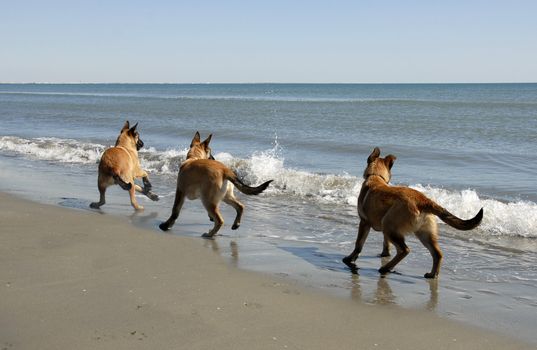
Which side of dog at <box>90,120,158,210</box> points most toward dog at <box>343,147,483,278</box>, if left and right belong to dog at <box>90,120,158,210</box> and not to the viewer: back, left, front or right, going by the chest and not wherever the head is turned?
right

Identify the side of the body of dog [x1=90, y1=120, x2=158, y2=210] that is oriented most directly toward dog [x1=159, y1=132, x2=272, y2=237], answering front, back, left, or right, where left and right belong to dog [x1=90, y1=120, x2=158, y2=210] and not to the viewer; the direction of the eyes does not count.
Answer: right

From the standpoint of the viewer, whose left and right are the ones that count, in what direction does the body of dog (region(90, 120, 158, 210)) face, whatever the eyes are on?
facing away from the viewer and to the right of the viewer

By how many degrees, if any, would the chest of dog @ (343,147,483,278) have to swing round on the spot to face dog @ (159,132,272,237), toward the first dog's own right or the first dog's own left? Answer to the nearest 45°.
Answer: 0° — it already faces it

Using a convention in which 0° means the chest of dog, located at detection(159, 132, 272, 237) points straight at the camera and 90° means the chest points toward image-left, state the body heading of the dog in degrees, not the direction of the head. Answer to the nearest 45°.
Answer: approximately 135°

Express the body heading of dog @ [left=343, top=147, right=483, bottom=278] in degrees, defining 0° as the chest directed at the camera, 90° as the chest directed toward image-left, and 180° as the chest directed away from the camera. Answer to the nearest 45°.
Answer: approximately 135°

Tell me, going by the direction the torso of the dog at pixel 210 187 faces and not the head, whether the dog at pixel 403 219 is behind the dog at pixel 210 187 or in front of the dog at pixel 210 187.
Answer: behind

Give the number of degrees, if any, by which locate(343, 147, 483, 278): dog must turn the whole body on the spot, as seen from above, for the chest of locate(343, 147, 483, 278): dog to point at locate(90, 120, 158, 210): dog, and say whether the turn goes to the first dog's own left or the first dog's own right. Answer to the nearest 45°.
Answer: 0° — it already faces it
